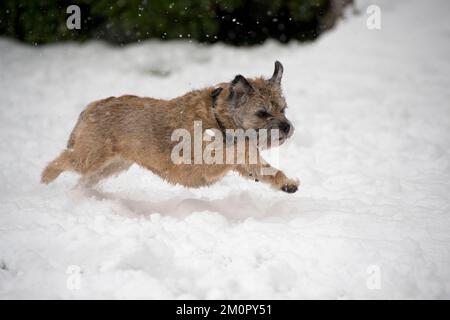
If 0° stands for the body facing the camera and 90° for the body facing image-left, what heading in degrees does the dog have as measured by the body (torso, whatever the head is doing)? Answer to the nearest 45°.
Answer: approximately 270°
